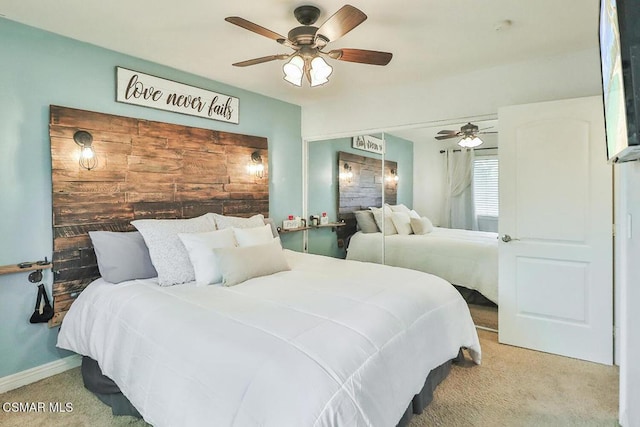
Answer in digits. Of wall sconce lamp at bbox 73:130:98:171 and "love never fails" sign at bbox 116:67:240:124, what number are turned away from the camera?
0

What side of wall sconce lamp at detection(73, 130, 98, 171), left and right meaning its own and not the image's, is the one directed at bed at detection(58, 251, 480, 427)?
front

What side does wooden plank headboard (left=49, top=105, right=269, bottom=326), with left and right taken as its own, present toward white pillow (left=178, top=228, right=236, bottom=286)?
front

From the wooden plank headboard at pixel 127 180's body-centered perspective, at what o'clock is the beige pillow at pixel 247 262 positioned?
The beige pillow is roughly at 12 o'clock from the wooden plank headboard.

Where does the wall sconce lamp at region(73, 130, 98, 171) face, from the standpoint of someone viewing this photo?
facing the viewer and to the right of the viewer

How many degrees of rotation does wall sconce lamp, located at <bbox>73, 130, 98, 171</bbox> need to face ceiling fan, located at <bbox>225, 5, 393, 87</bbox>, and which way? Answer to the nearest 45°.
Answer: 0° — it already faces it

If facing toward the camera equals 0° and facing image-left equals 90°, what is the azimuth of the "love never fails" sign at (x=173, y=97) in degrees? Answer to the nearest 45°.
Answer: approximately 315°

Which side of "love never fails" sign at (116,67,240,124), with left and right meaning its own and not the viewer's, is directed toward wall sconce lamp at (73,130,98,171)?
right

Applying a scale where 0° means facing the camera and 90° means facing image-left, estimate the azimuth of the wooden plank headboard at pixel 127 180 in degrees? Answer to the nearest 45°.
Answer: approximately 315°
